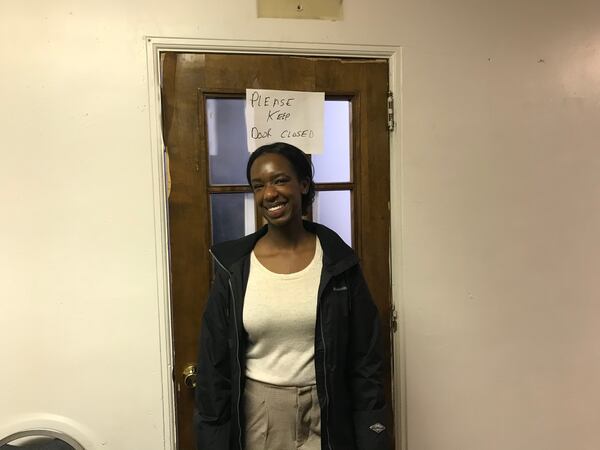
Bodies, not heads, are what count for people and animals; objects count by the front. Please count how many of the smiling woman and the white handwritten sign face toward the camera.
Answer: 2

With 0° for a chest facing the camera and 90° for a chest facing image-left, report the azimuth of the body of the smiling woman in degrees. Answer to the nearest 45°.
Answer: approximately 0°

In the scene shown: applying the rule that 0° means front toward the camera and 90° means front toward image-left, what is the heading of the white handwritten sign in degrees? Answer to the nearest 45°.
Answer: approximately 0°
